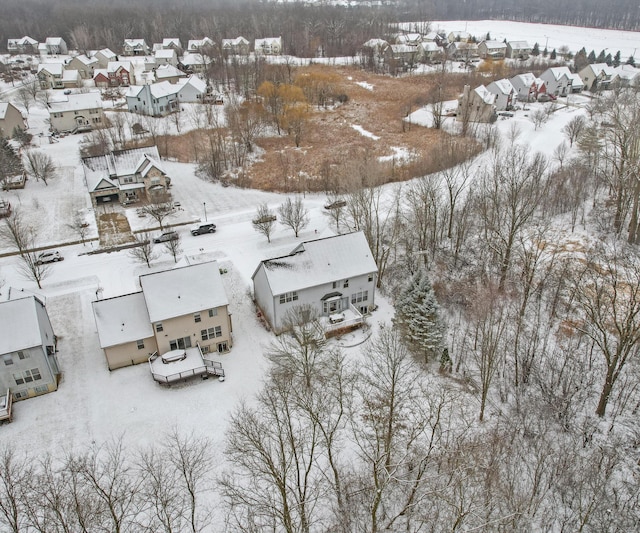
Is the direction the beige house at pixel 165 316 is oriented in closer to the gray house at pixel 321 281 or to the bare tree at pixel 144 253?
the bare tree

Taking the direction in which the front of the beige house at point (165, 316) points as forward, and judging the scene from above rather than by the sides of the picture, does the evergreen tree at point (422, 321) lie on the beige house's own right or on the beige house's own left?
on the beige house's own right

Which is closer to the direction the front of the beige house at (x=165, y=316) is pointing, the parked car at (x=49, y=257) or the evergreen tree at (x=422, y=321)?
the parked car

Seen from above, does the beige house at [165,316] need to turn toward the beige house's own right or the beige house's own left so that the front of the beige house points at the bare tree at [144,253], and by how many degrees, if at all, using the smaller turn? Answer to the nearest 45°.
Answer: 0° — it already faces it

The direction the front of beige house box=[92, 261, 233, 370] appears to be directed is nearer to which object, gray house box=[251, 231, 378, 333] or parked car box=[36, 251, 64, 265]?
the parked car

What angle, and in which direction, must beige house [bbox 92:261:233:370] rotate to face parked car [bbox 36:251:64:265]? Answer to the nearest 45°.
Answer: approximately 45° to its left

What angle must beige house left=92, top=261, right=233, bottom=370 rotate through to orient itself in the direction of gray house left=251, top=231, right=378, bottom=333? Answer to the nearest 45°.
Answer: approximately 90° to its right

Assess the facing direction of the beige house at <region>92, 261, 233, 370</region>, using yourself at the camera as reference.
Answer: facing away from the viewer

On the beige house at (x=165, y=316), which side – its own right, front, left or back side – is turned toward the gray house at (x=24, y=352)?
left
